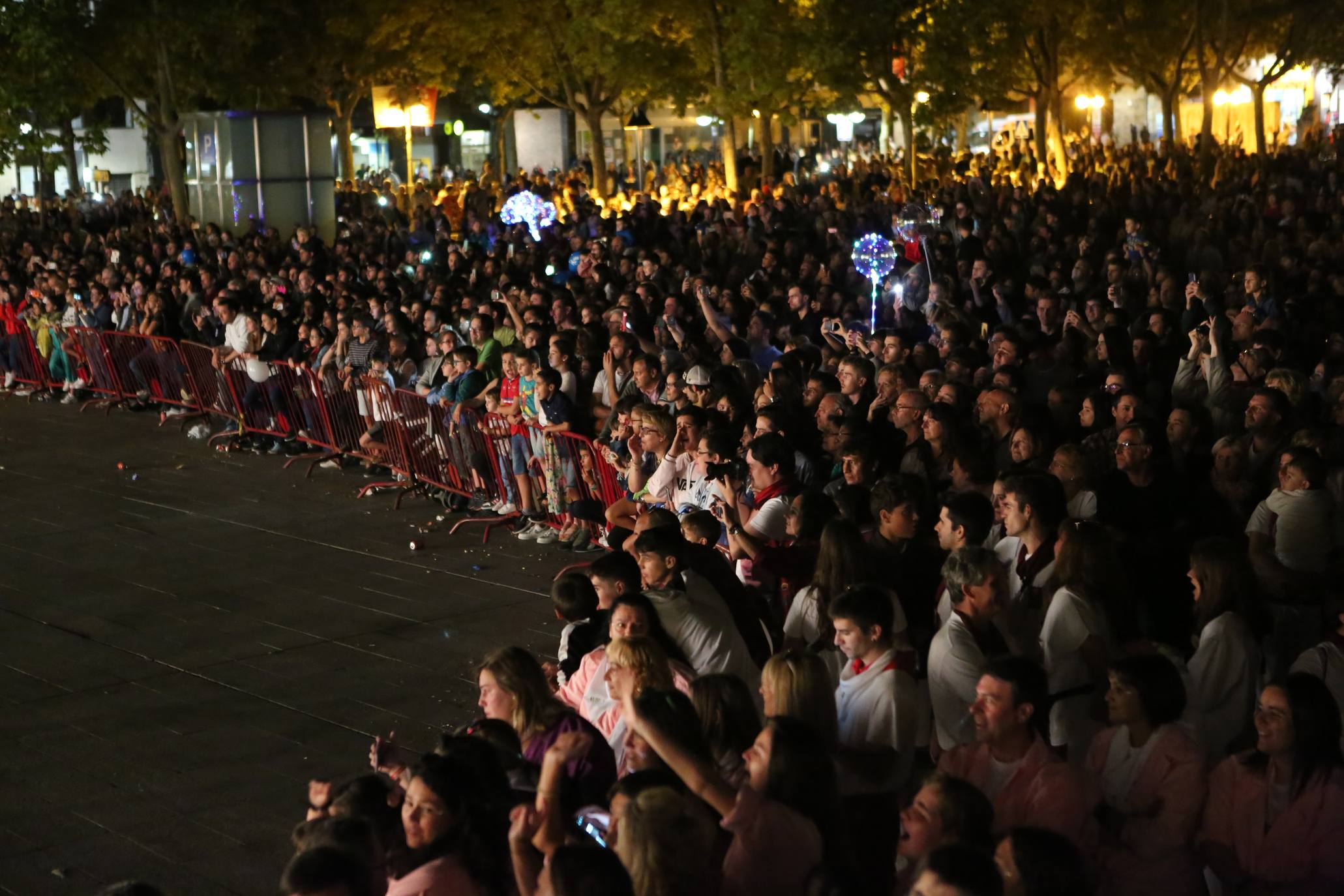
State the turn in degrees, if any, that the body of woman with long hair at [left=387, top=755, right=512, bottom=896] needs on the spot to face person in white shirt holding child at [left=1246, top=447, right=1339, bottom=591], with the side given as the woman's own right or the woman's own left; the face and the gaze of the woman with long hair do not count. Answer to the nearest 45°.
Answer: approximately 180°

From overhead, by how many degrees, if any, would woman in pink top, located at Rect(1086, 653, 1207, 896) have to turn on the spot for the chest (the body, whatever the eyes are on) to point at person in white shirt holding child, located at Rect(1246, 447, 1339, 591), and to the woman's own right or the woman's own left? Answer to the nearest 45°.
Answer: approximately 135° to the woman's own right

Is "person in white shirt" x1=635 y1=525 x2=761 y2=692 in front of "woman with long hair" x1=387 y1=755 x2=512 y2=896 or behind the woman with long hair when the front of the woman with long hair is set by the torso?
behind

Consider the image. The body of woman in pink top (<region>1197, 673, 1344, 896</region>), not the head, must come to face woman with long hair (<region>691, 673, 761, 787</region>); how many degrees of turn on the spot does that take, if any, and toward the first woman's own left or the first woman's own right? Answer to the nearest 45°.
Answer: approximately 45° to the first woman's own right

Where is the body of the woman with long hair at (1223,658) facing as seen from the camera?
to the viewer's left

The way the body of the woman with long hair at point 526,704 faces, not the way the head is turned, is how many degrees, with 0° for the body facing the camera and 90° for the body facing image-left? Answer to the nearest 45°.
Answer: approximately 90°

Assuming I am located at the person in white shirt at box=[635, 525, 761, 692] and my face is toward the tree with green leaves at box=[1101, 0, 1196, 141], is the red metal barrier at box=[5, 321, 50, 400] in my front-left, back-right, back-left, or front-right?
front-left

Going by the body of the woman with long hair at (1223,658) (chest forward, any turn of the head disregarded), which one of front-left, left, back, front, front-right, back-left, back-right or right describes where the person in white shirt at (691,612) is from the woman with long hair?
front

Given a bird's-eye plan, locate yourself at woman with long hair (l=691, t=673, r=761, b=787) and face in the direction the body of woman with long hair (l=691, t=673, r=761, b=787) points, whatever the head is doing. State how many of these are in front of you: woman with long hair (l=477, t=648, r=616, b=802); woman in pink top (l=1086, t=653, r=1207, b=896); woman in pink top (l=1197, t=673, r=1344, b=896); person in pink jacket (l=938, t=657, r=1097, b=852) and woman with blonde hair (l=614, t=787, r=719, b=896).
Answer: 1

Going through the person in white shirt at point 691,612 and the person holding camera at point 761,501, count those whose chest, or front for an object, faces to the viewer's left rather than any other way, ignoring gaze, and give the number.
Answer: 2

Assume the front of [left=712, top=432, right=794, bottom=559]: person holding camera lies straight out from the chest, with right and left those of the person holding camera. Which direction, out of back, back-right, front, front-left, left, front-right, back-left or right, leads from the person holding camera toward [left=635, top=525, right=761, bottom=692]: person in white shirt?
left

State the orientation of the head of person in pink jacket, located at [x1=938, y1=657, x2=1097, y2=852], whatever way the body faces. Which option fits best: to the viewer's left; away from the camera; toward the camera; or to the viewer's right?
to the viewer's left

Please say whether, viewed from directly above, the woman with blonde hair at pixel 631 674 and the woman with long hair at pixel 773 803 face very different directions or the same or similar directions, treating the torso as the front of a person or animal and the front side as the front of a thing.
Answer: same or similar directions

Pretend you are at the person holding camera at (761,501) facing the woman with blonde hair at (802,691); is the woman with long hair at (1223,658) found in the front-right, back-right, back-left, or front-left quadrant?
front-left
